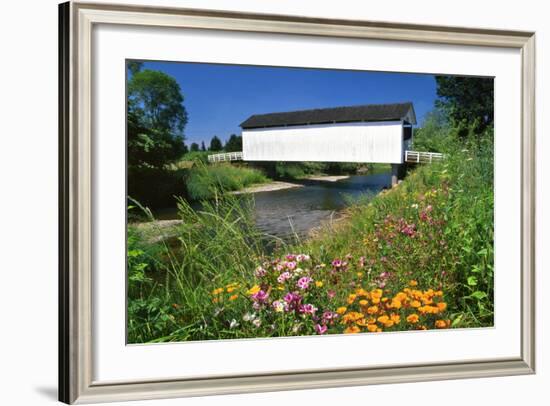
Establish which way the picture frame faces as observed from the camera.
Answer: facing the viewer and to the right of the viewer
